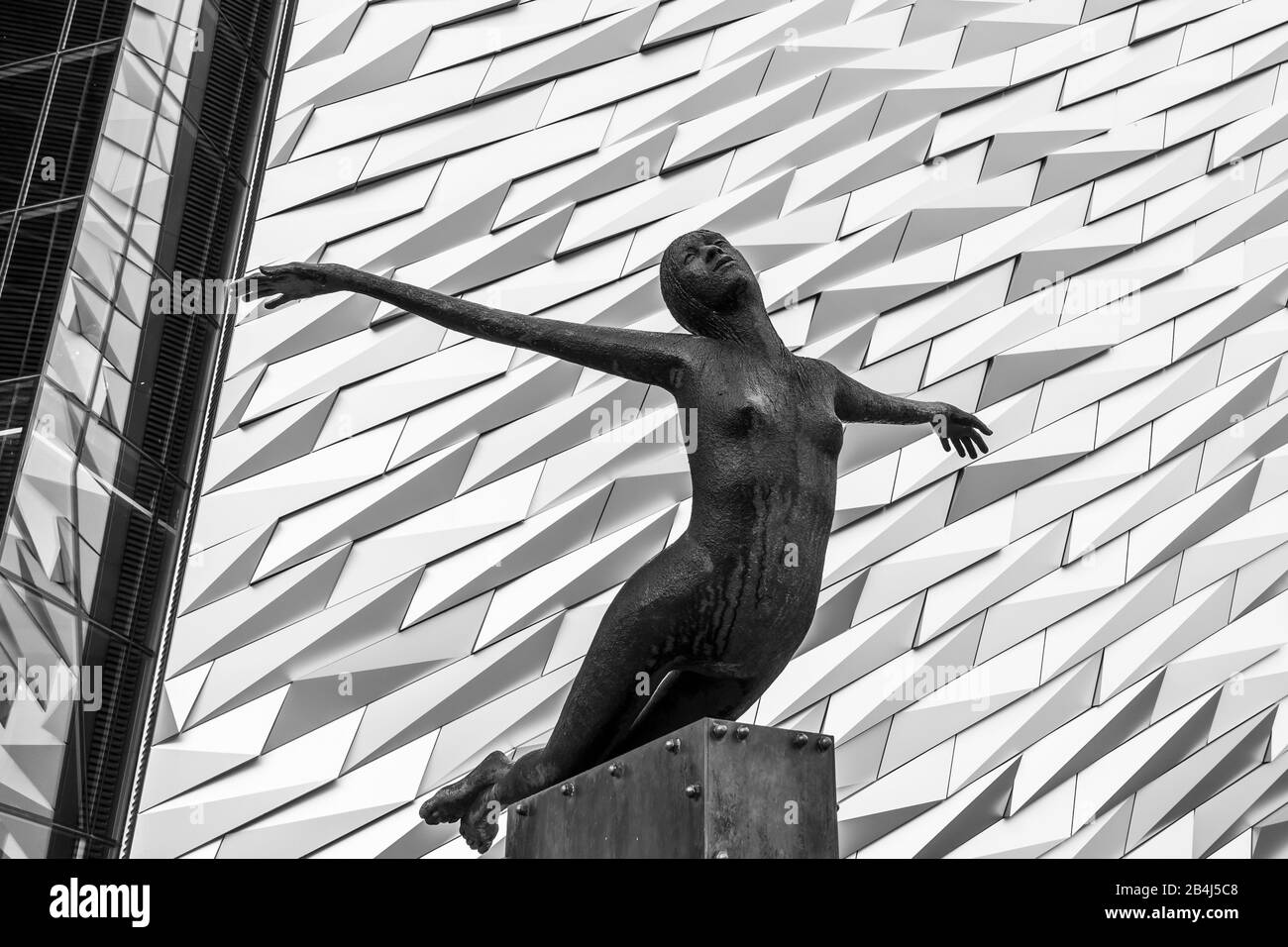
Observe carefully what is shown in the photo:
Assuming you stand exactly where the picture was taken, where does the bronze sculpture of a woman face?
facing the viewer and to the right of the viewer
